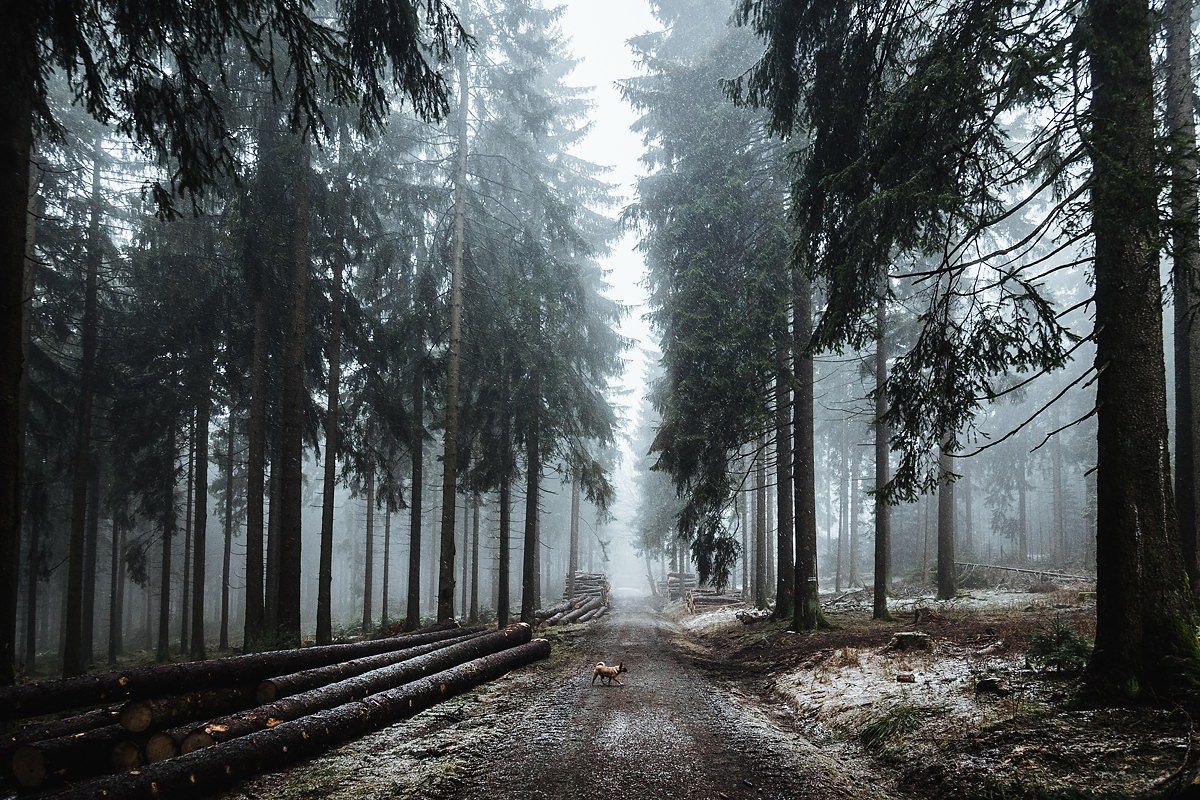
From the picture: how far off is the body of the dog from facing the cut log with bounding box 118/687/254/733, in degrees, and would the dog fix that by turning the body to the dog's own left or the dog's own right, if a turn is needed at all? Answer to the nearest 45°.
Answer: approximately 135° to the dog's own right

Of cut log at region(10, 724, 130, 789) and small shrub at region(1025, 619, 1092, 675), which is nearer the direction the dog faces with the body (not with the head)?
the small shrub

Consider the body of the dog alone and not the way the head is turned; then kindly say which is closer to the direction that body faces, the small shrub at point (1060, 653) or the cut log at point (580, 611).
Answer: the small shrub

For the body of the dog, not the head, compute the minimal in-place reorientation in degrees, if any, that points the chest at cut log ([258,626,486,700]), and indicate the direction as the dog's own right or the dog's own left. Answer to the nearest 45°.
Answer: approximately 135° to the dog's own right

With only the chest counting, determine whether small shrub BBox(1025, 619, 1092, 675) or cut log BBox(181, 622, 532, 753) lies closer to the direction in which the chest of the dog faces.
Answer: the small shrub

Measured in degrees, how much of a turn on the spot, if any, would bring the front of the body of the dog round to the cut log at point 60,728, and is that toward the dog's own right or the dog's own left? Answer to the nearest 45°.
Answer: approximately 135° to the dog's own right

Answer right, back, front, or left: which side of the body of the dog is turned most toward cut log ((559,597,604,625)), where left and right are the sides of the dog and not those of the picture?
left

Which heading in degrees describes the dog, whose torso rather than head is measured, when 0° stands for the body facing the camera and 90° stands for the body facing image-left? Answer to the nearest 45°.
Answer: approximately 270°
